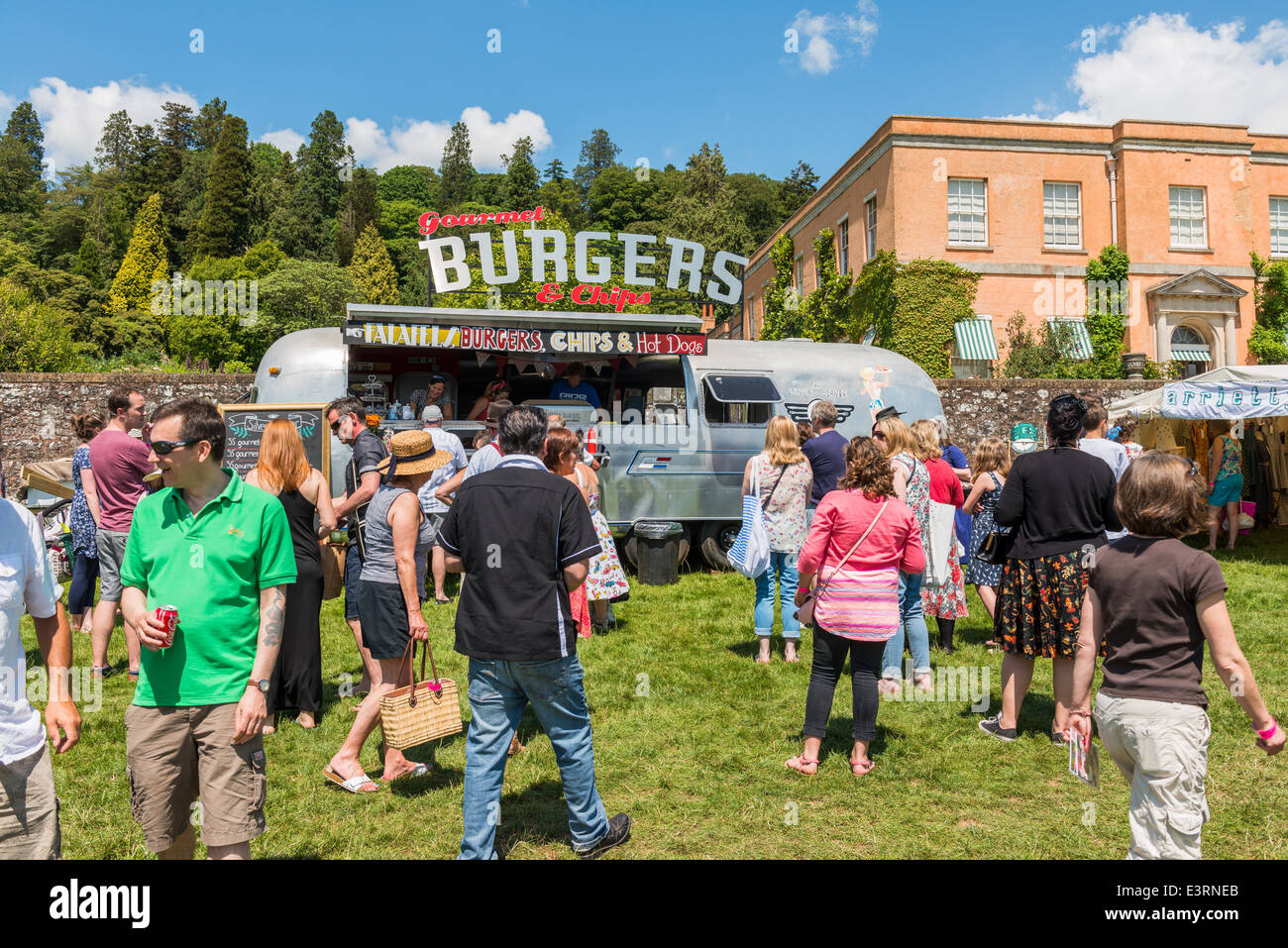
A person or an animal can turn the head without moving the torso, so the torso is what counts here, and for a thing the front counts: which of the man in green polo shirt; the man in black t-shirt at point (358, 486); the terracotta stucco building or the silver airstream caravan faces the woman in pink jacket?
the terracotta stucco building

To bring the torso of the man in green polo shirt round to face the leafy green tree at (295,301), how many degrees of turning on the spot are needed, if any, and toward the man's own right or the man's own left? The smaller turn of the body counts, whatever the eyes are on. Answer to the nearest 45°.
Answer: approximately 135° to the man's own right

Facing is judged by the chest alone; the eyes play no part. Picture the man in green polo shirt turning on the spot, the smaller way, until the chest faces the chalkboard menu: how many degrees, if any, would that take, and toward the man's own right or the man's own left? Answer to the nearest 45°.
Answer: approximately 135° to the man's own right

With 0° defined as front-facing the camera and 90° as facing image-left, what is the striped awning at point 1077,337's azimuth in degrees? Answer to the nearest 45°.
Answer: approximately 0°

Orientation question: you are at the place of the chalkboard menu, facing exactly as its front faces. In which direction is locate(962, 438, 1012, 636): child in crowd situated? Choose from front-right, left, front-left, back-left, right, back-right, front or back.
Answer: front-left

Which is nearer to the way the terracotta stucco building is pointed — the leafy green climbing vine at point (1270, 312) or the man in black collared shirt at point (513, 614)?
the man in black collared shirt

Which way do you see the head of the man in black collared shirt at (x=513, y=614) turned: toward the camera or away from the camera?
away from the camera

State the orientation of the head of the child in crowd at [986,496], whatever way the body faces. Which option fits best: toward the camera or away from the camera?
away from the camera

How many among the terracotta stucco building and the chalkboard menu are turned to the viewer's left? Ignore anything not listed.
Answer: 0

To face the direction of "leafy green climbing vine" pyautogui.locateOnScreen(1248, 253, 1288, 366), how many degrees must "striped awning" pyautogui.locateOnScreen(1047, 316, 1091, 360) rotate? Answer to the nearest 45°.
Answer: approximately 135° to its left

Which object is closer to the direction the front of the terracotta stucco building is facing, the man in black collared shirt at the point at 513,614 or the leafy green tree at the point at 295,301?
the man in black collared shirt
